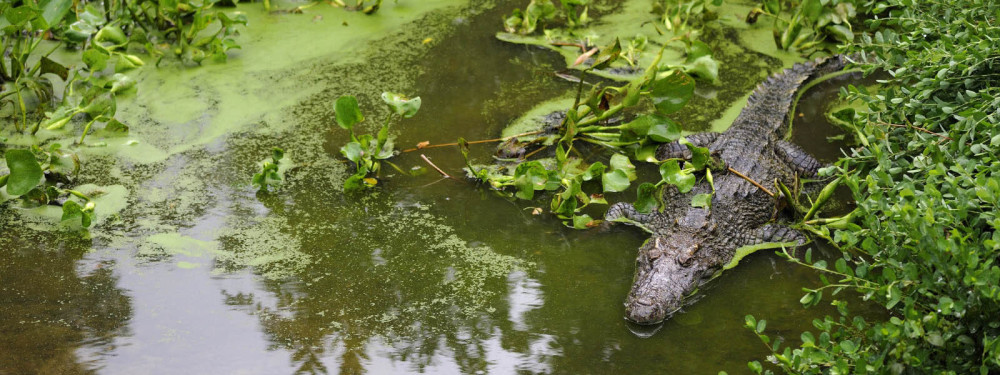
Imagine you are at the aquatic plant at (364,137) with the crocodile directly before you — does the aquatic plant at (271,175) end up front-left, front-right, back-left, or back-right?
back-right

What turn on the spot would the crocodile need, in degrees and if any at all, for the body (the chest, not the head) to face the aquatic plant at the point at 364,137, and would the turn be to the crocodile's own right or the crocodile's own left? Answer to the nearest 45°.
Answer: approximately 45° to the crocodile's own right

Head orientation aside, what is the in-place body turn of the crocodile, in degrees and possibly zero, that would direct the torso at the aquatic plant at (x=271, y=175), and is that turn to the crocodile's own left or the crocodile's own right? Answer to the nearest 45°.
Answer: approximately 45° to the crocodile's own right

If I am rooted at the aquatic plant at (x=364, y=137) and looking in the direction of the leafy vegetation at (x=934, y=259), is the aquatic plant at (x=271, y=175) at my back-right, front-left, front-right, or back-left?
back-right

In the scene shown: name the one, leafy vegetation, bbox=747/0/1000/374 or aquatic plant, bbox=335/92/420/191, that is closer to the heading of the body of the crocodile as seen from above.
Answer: the aquatic plant

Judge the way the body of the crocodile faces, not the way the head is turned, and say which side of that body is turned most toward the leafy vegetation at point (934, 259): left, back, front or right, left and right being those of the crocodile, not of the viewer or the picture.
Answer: left

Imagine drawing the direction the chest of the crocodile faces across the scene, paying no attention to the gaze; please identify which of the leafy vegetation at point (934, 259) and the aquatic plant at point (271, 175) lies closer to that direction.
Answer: the aquatic plant

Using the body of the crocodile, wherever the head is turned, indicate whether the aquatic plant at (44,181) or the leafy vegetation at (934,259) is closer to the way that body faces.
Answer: the aquatic plant

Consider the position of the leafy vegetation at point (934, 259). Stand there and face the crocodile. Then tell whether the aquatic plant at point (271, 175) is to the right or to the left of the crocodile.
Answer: left

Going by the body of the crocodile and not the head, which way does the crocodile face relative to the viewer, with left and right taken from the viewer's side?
facing the viewer and to the left of the viewer

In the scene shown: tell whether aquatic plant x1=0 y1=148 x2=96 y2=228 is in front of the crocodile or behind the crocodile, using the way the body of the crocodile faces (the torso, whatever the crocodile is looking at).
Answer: in front
